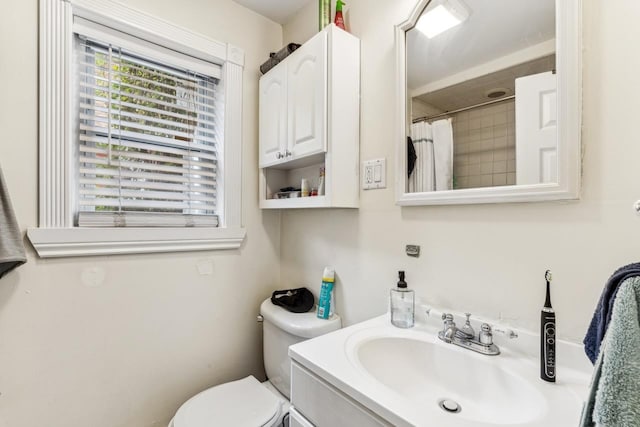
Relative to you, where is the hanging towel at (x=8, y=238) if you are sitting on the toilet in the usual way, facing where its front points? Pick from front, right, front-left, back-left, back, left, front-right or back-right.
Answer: front-right

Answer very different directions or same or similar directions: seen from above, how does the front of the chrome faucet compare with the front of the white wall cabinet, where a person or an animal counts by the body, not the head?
same or similar directions

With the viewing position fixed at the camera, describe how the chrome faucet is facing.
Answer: facing the viewer and to the left of the viewer

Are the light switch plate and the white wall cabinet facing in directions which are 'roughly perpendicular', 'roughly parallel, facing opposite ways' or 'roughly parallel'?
roughly parallel

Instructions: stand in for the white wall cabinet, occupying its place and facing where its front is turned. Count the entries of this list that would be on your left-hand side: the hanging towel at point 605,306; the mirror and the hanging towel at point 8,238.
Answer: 2

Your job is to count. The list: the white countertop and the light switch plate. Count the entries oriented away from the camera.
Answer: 0

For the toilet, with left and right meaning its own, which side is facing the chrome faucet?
left

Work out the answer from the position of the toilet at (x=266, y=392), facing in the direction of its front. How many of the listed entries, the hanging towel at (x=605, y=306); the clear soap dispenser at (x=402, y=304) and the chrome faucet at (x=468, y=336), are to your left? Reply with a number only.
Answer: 3

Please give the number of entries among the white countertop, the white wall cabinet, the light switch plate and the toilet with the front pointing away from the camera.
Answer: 0

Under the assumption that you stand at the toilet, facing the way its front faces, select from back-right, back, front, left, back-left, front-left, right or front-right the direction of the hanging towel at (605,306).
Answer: left

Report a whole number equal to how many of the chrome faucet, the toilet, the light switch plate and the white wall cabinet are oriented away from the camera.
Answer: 0

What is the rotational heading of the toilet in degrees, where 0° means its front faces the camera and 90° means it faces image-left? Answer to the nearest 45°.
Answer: approximately 45°

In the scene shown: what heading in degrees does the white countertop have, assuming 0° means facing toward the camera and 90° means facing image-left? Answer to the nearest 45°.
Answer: approximately 45°

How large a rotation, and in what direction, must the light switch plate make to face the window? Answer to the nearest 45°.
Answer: approximately 45° to its right
